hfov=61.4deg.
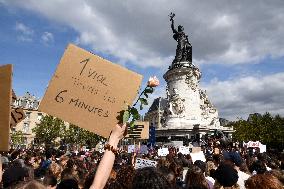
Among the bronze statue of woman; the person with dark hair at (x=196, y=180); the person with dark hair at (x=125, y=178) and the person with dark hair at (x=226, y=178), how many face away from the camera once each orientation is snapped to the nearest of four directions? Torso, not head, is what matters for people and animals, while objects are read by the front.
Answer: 3

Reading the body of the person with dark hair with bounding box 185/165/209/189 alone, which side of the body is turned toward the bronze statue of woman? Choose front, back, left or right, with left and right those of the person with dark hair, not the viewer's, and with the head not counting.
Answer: front

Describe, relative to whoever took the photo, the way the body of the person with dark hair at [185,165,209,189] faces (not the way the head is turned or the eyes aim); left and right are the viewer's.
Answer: facing away from the viewer

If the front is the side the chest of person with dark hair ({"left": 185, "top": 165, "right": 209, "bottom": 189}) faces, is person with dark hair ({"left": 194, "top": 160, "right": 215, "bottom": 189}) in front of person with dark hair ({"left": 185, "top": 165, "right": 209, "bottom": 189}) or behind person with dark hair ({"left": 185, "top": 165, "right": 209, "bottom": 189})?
in front

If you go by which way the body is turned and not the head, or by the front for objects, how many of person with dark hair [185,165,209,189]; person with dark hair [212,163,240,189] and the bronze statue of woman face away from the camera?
2

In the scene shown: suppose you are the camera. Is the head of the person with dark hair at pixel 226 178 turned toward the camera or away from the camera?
away from the camera

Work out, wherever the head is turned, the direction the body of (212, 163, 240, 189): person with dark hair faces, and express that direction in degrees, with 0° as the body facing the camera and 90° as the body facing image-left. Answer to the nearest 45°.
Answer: approximately 180°

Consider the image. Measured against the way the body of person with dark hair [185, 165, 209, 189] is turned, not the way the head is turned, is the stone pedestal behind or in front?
in front

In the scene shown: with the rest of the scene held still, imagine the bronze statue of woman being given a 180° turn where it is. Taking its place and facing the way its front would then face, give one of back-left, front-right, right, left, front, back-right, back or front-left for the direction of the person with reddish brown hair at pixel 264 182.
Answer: back-right

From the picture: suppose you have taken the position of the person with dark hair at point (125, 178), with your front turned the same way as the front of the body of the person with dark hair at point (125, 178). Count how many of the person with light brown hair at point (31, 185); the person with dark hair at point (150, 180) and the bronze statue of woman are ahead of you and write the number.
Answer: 1

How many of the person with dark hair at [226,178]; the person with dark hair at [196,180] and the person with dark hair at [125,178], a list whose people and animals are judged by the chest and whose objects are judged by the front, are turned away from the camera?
3

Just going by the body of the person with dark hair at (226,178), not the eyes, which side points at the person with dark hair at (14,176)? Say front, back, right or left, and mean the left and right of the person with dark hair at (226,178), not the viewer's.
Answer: left

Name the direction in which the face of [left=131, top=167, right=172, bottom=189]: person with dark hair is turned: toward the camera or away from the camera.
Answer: away from the camera

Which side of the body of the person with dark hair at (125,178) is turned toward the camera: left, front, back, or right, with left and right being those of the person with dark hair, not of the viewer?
back
